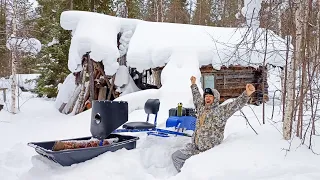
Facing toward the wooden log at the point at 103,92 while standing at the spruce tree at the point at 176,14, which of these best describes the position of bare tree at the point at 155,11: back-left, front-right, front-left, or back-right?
front-right

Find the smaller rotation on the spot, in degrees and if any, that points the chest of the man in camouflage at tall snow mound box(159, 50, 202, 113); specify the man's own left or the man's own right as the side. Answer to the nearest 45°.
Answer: approximately 135° to the man's own right

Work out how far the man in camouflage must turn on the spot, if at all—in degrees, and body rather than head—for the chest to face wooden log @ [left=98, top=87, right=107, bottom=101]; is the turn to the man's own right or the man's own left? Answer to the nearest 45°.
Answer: approximately 90° to the man's own right

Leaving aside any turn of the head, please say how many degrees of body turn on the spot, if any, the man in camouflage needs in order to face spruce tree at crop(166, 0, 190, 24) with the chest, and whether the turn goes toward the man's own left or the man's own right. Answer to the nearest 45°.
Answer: approximately 135° to the man's own right

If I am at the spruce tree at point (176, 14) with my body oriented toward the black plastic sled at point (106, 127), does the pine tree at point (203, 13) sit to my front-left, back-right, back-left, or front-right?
back-left

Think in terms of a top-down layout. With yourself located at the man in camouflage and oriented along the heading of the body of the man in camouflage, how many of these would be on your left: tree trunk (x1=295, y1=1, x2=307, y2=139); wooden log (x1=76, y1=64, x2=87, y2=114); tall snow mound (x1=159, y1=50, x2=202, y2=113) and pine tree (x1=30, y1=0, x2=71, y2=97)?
1

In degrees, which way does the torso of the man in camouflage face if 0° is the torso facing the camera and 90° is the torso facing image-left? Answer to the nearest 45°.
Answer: approximately 45°

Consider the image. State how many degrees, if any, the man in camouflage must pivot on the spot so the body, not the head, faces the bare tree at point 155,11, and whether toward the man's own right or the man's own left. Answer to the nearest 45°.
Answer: approximately 135° to the man's own right

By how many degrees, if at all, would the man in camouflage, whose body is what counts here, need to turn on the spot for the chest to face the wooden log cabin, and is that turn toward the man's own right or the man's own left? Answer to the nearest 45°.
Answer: approximately 135° to the man's own right

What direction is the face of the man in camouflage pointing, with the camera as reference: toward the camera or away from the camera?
toward the camera

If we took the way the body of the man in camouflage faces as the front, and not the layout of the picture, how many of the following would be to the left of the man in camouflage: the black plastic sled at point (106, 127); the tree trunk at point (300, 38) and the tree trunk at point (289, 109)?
2

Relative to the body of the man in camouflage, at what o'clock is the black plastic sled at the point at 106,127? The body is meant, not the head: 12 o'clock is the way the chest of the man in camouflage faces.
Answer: The black plastic sled is roughly at 2 o'clock from the man in camouflage.

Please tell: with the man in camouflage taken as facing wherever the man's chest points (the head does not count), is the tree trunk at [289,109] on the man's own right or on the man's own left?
on the man's own left
